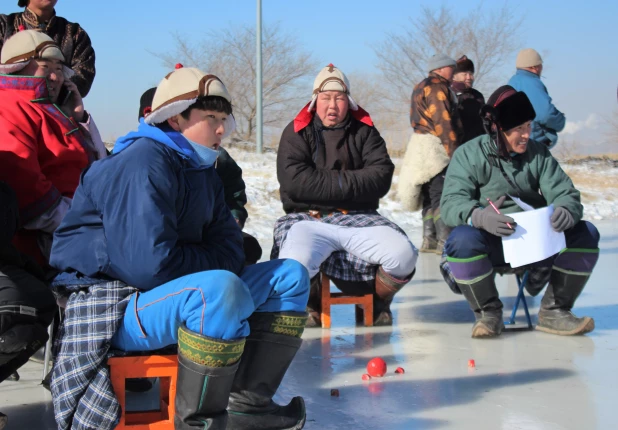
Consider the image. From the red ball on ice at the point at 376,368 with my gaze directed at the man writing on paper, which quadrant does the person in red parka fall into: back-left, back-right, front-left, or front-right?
back-left

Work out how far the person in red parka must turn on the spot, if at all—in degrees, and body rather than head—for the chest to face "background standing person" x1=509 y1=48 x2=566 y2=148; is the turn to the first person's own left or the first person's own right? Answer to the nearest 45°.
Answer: approximately 90° to the first person's own left

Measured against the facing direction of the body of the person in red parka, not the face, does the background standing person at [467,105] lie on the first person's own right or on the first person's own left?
on the first person's own left

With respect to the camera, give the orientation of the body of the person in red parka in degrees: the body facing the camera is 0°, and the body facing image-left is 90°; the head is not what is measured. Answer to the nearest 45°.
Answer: approximately 315°

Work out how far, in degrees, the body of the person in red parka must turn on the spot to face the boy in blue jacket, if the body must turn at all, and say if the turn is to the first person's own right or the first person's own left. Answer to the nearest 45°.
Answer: approximately 45° to the first person's own right

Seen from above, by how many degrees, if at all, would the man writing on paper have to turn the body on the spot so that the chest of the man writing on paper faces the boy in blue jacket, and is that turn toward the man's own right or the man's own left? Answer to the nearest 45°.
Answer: approximately 45° to the man's own right

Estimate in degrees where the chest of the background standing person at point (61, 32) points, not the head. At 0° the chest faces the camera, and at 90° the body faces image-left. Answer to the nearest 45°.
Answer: approximately 0°

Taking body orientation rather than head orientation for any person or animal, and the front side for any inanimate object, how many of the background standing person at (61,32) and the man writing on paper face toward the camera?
2

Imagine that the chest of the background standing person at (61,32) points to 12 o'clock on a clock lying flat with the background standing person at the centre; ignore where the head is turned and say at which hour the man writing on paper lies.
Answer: The man writing on paper is roughly at 10 o'clock from the background standing person.
